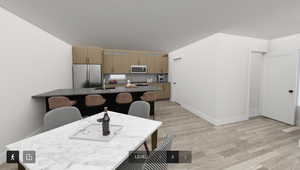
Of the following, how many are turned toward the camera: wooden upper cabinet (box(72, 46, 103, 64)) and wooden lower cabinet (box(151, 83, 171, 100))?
2

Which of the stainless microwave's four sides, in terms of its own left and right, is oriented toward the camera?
front

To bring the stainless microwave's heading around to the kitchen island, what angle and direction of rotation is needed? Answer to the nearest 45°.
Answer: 0° — it already faces it

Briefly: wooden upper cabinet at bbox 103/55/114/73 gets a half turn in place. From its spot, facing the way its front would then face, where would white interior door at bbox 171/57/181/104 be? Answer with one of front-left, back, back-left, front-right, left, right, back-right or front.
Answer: right

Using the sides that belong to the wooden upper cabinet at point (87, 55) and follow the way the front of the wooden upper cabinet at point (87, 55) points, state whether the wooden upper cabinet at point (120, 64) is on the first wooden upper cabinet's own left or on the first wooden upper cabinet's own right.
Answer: on the first wooden upper cabinet's own left

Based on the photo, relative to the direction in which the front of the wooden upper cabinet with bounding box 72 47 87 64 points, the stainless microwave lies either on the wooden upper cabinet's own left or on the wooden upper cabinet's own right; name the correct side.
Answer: on the wooden upper cabinet's own left

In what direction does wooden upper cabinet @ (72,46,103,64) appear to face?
toward the camera

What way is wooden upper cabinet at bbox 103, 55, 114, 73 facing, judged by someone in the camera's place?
facing the viewer
